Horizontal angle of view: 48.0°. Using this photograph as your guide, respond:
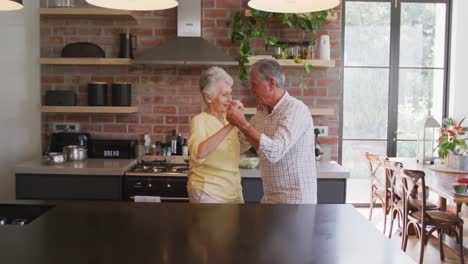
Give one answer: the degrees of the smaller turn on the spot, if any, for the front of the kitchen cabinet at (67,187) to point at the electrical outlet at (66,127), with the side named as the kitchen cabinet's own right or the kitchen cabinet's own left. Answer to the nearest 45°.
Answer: approximately 180°

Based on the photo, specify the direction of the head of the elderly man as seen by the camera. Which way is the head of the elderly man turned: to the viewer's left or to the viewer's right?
to the viewer's left

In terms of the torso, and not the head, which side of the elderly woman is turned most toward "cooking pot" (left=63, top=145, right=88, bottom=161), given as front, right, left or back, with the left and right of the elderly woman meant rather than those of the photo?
back

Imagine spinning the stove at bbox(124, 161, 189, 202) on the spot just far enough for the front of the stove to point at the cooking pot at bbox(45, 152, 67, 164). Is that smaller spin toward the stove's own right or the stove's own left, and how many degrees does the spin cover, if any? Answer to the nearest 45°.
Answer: approximately 135° to the stove's own right

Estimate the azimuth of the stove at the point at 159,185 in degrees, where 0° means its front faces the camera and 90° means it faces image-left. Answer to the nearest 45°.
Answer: approximately 0°

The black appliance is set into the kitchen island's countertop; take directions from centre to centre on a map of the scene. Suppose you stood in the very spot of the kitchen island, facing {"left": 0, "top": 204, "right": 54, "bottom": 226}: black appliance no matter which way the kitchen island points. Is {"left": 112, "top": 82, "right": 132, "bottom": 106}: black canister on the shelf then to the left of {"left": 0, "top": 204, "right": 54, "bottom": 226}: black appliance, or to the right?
right

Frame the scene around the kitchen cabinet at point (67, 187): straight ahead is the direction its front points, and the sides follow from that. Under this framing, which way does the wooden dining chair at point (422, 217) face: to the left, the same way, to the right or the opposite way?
to the left

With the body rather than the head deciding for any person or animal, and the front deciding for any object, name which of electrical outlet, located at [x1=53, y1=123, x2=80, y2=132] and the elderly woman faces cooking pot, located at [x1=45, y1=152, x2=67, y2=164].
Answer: the electrical outlet

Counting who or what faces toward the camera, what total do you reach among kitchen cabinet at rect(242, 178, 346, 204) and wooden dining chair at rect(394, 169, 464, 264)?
1

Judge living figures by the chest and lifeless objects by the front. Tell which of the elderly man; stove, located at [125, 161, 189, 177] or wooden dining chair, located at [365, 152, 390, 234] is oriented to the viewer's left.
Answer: the elderly man

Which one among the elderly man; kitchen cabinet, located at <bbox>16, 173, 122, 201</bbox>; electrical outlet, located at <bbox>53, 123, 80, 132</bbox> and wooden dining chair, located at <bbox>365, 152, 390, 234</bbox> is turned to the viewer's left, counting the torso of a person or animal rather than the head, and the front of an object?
the elderly man

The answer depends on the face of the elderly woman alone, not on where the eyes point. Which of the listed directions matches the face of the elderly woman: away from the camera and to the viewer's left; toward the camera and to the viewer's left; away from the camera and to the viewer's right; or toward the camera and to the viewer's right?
toward the camera and to the viewer's right
